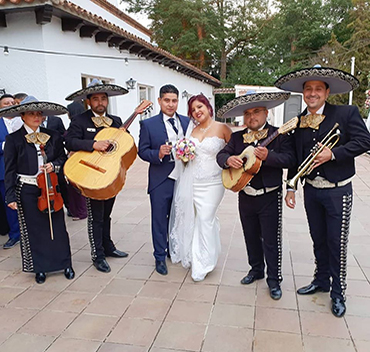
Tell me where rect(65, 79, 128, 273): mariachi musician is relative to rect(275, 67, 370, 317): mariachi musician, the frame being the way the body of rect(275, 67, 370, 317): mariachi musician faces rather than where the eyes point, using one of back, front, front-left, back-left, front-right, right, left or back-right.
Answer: front-right

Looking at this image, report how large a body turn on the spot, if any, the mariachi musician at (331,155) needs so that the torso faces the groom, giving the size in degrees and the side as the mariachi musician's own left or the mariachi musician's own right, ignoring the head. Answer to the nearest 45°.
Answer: approximately 45° to the mariachi musician's own right

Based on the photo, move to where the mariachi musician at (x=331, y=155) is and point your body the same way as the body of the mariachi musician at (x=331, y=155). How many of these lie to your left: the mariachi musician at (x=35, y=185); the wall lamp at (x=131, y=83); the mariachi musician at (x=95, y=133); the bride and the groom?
0

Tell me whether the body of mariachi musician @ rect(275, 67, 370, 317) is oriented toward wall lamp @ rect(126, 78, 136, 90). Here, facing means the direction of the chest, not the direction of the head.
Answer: no

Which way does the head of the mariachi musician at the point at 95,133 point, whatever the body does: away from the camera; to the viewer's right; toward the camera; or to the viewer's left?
toward the camera

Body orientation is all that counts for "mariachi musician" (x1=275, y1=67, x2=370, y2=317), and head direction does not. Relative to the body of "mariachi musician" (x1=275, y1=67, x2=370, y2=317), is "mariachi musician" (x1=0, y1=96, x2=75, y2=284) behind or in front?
in front

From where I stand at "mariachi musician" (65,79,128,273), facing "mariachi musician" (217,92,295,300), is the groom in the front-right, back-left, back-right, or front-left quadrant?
front-left

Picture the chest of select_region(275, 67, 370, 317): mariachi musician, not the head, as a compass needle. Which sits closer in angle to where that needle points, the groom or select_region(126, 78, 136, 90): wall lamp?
the groom

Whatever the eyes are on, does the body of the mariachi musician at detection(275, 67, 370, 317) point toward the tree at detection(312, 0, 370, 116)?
no

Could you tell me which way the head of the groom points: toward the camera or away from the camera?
toward the camera

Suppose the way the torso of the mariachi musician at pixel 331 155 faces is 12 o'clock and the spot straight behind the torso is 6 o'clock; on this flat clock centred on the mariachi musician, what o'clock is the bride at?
The bride is roughly at 2 o'clock from the mariachi musician.

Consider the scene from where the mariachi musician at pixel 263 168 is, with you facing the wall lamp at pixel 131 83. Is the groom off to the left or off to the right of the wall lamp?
left

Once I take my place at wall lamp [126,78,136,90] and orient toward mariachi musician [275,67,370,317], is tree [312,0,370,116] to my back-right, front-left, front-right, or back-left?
back-left

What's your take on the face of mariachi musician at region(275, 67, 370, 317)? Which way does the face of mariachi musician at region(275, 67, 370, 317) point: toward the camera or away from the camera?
toward the camera

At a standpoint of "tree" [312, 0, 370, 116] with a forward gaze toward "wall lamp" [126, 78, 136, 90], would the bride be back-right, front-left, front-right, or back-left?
front-left

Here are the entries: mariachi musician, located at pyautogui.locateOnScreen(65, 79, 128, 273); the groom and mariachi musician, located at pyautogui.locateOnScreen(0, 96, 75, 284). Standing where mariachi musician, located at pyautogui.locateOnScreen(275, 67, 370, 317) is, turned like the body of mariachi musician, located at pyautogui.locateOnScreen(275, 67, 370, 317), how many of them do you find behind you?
0

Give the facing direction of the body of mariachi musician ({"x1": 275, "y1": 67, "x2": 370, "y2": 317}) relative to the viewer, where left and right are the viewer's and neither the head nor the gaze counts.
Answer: facing the viewer and to the left of the viewer
